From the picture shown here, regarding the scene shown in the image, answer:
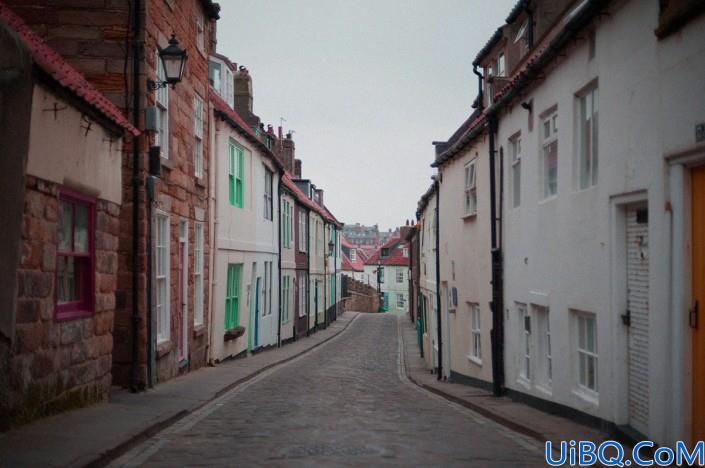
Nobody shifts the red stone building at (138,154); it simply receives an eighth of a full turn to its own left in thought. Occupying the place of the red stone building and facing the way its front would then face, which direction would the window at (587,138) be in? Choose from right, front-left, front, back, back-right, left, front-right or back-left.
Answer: right

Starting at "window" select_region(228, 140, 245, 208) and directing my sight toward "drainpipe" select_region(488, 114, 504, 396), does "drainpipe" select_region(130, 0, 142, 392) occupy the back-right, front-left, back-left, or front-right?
front-right

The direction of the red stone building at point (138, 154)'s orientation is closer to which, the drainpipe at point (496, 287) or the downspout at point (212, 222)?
the drainpipe

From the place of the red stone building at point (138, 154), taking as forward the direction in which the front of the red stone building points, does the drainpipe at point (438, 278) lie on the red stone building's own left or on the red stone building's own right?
on the red stone building's own left

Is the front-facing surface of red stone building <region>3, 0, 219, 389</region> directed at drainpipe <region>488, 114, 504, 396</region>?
yes

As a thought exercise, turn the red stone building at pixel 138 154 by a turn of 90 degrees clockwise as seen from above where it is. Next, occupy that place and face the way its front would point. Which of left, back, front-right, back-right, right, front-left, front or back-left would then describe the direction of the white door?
front-left

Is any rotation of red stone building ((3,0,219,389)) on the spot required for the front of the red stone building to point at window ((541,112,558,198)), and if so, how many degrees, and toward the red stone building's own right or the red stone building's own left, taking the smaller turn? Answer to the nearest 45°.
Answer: approximately 45° to the red stone building's own right

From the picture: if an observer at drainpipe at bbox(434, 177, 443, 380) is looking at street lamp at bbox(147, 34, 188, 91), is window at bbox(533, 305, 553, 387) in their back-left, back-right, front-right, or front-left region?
front-left

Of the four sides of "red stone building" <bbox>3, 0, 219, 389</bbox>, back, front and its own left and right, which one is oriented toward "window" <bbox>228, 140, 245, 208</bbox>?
left

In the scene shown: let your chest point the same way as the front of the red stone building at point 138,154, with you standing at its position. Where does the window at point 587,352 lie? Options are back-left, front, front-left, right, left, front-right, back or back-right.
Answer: front-right

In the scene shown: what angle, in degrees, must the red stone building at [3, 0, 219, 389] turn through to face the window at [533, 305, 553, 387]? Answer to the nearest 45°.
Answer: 0° — it already faces it

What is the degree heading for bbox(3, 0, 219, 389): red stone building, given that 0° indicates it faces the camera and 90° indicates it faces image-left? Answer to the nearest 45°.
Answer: approximately 270°
